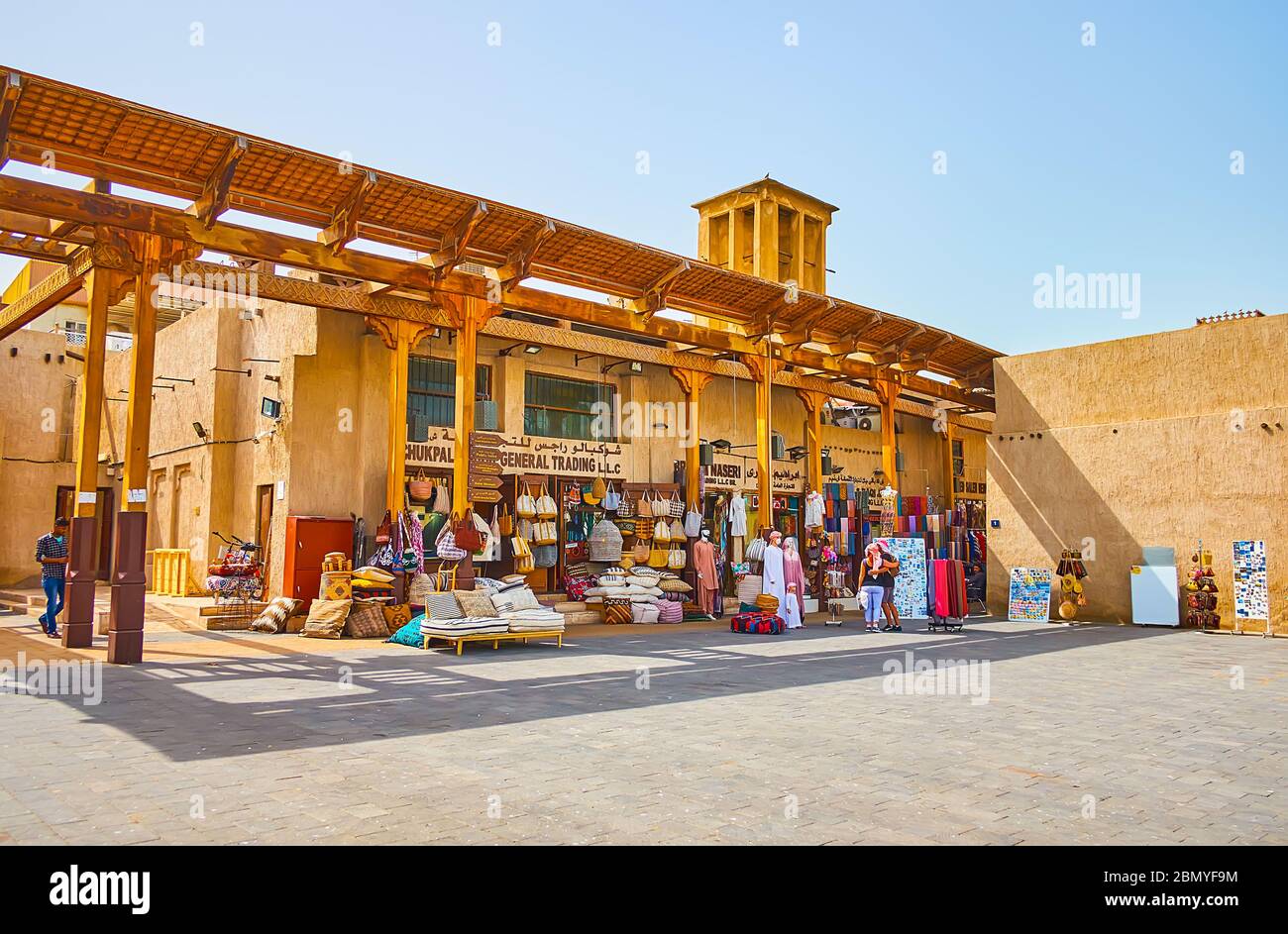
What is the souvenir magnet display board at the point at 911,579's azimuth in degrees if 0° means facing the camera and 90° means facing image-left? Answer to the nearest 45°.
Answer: approximately 0°

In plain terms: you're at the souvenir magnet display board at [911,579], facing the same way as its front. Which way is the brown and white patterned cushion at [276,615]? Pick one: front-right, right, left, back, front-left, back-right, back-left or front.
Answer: front-right

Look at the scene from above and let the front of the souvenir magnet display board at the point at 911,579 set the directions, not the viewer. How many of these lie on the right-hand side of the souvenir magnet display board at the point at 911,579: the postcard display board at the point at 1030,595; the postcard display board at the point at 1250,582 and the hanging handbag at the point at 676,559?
1

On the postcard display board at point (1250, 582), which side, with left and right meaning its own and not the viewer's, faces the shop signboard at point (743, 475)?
right

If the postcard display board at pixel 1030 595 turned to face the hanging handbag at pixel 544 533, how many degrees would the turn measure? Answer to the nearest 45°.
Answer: approximately 45° to its right

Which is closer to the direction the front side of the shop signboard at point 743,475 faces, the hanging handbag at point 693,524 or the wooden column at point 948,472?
the hanging handbag

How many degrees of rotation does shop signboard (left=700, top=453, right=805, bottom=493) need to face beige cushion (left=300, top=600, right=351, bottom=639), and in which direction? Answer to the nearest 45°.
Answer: approximately 45° to its right

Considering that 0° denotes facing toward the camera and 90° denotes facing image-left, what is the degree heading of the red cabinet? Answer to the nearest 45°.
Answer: approximately 0°
